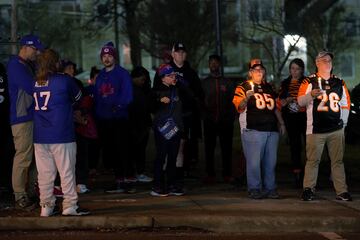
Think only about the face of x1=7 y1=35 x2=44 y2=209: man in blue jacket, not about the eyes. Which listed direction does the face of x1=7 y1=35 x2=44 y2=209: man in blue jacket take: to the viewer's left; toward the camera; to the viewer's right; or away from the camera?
to the viewer's right

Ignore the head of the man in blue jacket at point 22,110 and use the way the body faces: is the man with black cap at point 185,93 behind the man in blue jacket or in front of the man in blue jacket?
in front

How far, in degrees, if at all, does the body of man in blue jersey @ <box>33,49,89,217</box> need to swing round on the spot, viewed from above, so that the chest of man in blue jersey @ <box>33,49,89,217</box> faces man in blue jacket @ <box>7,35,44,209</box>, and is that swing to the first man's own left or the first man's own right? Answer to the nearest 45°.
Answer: approximately 90° to the first man's own left

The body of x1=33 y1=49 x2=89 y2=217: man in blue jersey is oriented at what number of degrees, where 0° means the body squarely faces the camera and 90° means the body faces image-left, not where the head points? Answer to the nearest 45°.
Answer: approximately 225°

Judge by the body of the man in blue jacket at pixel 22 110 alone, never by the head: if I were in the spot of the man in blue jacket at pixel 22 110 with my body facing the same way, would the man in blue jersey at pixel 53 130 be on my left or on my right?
on my right

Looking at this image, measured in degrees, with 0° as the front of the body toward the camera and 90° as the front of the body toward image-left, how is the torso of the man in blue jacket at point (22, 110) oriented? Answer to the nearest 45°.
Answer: approximately 270°

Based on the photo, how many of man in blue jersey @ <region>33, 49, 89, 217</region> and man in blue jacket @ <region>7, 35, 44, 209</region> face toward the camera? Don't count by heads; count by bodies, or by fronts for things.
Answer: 0

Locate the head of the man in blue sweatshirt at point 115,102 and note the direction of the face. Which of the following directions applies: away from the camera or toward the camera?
toward the camera
